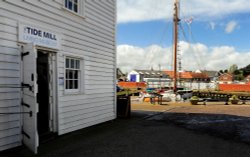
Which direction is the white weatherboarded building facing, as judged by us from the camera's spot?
facing the viewer and to the right of the viewer
